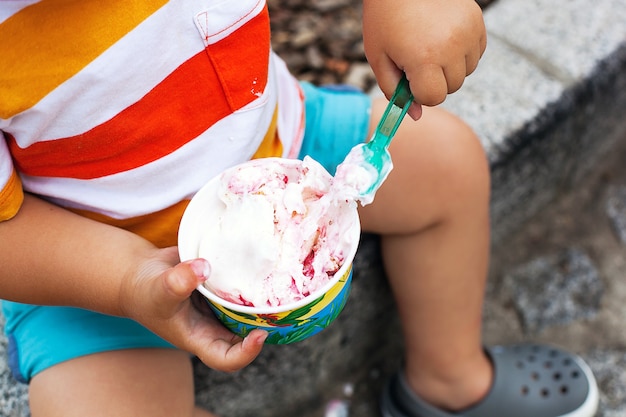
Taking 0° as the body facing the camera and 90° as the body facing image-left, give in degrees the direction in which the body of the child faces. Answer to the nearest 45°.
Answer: approximately 315°
